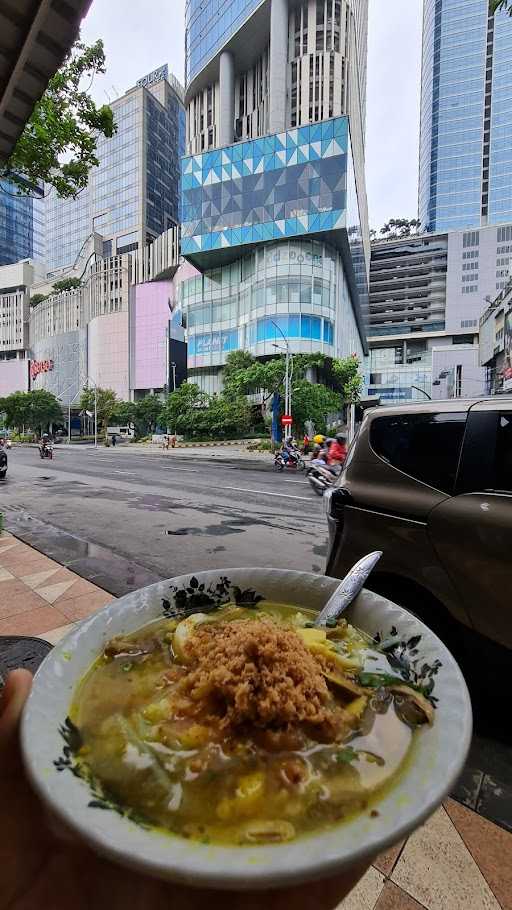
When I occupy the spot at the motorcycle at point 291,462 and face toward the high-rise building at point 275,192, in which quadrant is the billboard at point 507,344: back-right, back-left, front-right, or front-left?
front-right

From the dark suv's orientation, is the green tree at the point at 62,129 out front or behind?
behind

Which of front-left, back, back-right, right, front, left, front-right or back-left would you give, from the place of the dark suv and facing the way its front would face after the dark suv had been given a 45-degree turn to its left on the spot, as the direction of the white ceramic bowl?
right

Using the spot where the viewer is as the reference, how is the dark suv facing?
facing the viewer and to the right of the viewer

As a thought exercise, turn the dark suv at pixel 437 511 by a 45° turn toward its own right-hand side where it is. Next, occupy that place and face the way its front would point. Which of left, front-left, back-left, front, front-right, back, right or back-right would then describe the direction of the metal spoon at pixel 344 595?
front

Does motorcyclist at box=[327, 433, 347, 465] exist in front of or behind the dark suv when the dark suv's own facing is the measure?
behind

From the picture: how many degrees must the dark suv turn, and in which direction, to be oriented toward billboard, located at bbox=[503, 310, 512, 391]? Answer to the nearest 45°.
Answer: approximately 135° to its left

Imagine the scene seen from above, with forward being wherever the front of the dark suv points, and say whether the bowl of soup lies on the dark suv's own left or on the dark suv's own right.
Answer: on the dark suv's own right

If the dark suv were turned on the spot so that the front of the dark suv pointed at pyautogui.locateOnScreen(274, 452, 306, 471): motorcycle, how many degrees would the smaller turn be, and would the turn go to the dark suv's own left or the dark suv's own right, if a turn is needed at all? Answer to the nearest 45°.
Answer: approximately 135° to the dark suv's own left

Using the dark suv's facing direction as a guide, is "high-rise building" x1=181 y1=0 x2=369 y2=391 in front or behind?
behind

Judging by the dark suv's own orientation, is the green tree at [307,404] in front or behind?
behind
